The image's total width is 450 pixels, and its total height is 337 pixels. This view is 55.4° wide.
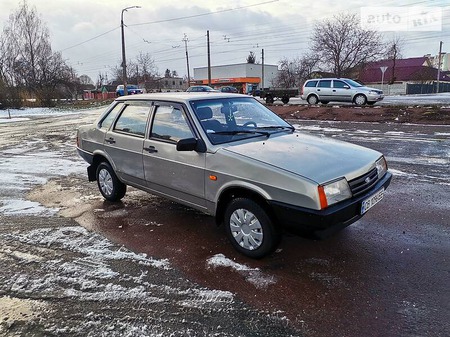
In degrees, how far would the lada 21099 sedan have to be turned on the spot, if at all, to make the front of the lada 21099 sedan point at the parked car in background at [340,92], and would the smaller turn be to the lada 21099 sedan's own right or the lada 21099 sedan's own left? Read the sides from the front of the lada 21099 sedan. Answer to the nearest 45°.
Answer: approximately 135° to the lada 21099 sedan's own left

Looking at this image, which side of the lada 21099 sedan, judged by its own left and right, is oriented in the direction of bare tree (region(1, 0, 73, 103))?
back

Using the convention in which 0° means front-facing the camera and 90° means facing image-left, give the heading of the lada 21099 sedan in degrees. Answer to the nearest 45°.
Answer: approximately 315°
